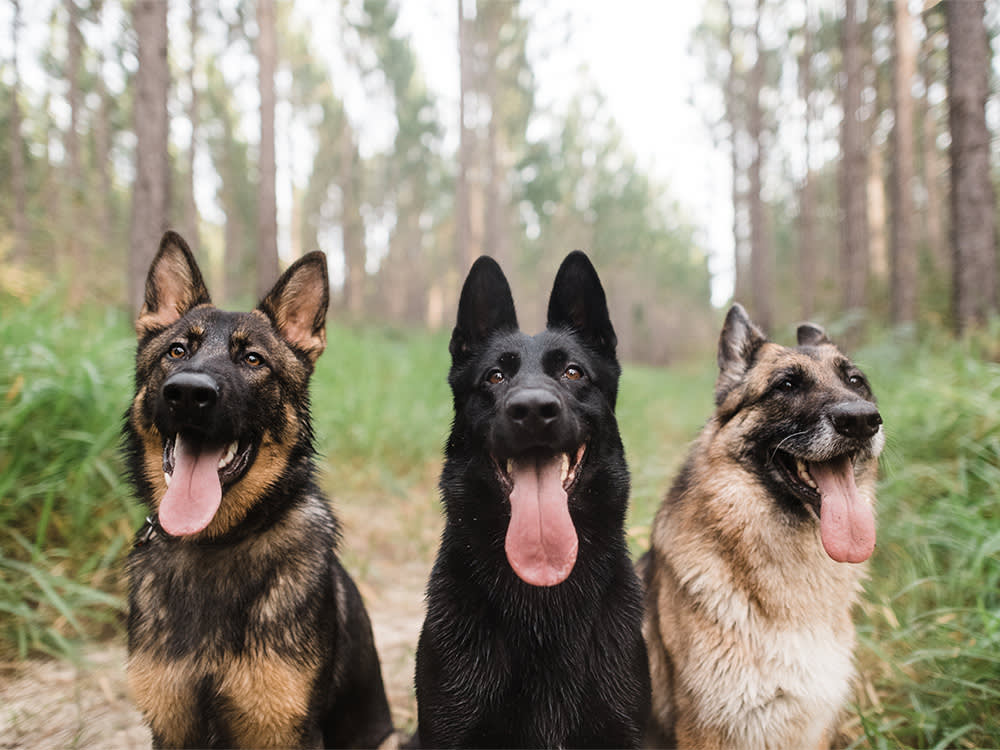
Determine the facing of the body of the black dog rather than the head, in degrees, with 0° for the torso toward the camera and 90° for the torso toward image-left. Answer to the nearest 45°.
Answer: approximately 0°

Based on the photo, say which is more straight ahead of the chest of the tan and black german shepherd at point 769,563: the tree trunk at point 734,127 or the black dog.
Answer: the black dog

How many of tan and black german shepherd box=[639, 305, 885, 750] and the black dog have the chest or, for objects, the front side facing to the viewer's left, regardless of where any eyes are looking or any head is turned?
0

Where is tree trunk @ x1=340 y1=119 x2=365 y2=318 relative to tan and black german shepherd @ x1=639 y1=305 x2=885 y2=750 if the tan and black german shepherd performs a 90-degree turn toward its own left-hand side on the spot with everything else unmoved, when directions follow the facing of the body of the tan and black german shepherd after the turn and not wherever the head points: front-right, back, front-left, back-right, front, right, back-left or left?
left

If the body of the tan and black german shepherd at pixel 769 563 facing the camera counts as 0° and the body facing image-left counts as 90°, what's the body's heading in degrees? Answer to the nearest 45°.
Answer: approximately 315°

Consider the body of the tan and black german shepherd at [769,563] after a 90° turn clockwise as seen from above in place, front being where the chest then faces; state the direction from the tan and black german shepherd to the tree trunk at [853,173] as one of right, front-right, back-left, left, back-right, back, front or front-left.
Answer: back-right

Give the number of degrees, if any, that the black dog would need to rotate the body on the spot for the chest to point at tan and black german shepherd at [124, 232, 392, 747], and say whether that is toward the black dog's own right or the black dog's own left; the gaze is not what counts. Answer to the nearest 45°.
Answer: approximately 90° to the black dog's own right

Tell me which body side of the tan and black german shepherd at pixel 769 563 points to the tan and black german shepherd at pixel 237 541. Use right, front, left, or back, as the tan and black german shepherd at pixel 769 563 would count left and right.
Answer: right

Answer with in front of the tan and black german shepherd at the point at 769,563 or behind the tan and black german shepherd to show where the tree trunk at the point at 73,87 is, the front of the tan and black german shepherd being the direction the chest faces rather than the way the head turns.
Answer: behind

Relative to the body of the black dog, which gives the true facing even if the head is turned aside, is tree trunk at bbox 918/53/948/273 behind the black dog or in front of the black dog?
behind
